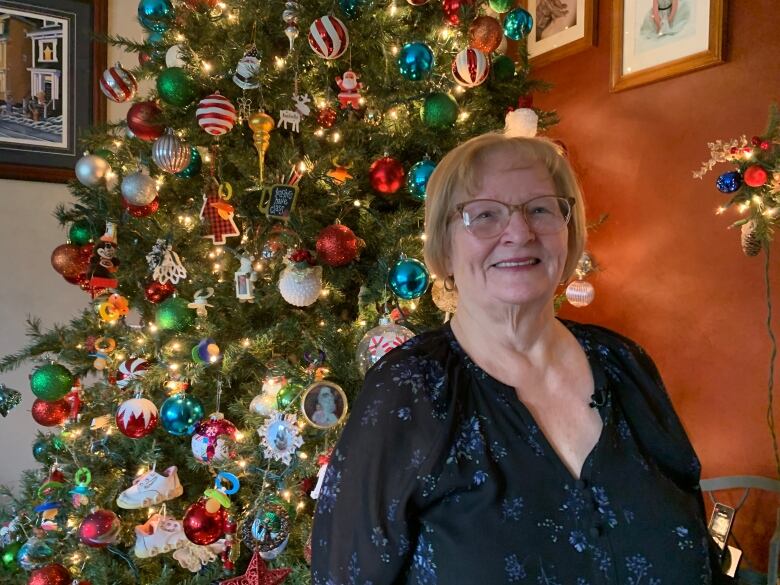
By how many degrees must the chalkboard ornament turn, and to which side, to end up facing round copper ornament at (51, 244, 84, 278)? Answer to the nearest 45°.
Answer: approximately 135° to its right

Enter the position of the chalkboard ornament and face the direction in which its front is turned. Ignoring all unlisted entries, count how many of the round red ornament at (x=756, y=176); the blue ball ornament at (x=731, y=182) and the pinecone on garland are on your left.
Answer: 3

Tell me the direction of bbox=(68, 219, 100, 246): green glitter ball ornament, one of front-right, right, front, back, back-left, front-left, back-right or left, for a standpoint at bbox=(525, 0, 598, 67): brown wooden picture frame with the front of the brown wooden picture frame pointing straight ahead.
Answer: front

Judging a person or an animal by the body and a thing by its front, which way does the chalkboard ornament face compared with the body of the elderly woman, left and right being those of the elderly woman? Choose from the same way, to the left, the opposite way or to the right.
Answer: the same way

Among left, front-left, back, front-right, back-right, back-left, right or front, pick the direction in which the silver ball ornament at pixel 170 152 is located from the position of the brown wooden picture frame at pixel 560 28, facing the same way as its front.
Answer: front

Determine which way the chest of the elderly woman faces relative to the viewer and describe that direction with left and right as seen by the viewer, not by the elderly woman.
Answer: facing the viewer and to the right of the viewer

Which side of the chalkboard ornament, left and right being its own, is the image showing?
front

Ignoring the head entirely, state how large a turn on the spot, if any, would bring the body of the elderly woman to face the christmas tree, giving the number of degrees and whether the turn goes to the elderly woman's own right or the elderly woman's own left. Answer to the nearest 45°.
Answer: approximately 180°

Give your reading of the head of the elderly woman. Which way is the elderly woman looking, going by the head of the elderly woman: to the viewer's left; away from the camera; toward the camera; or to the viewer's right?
toward the camera

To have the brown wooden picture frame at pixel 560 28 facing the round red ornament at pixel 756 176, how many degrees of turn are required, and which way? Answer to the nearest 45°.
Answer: approximately 90° to its left

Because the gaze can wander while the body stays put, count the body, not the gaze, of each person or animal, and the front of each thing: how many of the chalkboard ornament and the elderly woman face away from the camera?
0

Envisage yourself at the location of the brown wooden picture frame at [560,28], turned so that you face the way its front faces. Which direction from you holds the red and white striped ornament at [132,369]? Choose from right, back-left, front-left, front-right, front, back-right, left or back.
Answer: front

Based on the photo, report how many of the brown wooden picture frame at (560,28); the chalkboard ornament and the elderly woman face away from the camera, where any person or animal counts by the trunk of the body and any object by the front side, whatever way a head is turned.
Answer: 0

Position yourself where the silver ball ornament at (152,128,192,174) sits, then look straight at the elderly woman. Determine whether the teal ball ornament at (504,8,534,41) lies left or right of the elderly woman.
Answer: left
